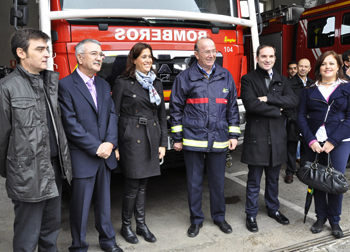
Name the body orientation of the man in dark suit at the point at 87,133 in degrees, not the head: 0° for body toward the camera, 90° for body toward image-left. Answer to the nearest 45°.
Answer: approximately 315°

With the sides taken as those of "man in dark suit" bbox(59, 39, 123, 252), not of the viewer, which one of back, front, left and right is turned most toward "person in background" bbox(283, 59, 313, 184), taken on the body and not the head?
left

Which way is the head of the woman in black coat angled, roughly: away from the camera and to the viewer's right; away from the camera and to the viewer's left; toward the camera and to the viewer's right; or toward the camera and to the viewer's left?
toward the camera and to the viewer's right

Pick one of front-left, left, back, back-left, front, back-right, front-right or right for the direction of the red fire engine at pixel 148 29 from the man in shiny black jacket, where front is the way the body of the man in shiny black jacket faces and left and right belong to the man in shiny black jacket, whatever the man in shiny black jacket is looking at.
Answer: left

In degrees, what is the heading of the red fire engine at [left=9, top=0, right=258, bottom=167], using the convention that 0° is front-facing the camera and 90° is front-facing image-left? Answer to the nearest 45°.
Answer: approximately 0°

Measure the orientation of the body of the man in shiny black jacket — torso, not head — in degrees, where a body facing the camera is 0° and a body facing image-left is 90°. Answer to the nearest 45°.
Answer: approximately 315°

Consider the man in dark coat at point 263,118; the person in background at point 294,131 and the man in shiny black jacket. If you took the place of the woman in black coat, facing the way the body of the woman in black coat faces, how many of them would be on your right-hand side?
1

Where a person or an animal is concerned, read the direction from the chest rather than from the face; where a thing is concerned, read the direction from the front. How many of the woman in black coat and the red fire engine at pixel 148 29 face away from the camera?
0
